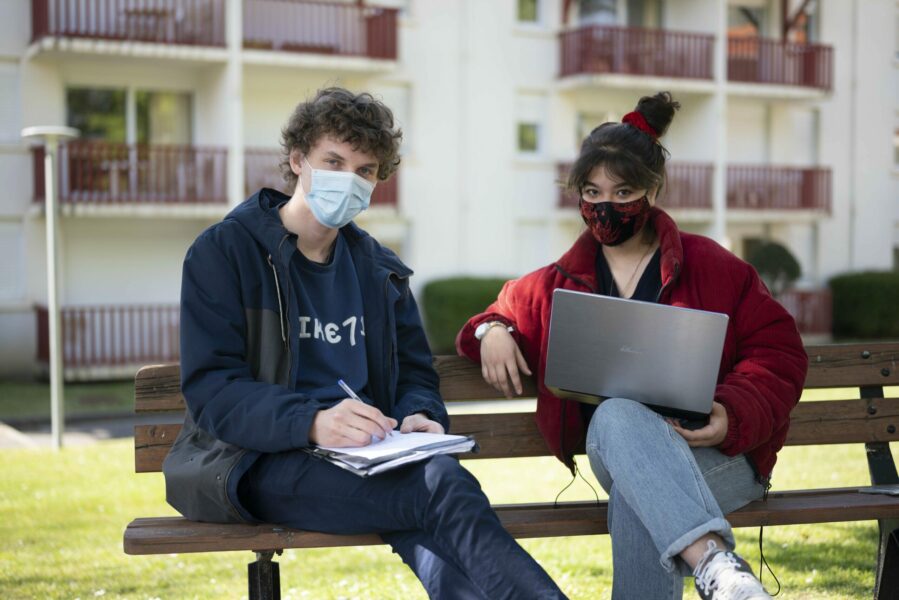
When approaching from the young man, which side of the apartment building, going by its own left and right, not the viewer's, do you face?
front

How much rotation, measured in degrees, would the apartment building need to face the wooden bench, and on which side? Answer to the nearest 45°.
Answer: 0° — it already faces it

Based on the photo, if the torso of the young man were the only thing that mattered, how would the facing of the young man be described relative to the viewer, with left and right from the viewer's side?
facing the viewer and to the right of the viewer

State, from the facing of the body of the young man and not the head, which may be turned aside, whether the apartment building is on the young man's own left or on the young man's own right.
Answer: on the young man's own left

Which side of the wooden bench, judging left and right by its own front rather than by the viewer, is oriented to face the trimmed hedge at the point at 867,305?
back

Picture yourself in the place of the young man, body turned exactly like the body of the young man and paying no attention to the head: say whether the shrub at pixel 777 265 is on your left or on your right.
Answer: on your left

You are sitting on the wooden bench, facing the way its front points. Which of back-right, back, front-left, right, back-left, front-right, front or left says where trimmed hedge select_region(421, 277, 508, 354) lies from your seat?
back

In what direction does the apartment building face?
toward the camera

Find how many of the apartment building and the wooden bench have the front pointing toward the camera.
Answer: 2

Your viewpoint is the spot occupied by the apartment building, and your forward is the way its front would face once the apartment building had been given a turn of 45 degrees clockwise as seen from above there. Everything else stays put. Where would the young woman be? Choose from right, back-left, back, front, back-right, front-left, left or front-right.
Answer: front-left

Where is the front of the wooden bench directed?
toward the camera

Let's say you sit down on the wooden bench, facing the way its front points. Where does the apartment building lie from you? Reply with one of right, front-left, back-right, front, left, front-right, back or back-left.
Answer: back

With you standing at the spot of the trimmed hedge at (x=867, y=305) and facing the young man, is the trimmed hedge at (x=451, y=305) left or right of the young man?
right
